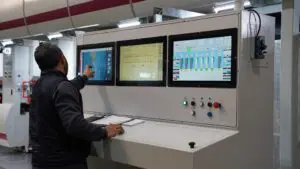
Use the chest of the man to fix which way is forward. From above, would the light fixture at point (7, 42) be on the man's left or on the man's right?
on the man's left

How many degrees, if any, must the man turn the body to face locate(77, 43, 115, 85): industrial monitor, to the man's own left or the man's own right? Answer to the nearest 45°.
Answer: approximately 45° to the man's own left

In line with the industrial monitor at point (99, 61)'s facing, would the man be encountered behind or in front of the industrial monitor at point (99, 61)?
in front

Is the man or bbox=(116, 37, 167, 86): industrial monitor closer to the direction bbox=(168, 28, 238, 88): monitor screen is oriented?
the man

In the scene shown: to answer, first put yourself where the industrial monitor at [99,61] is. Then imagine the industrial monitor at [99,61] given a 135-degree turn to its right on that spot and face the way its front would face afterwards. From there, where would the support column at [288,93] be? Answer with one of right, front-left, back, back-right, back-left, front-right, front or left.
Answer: right

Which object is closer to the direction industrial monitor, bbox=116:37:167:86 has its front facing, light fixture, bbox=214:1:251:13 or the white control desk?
the white control desk

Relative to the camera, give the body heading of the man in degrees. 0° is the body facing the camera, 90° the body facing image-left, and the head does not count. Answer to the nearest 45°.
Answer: approximately 225°

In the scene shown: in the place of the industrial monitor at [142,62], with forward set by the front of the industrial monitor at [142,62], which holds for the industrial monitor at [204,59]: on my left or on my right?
on my left

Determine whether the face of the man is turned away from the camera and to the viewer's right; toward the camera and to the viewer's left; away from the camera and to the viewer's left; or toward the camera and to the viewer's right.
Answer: away from the camera and to the viewer's right

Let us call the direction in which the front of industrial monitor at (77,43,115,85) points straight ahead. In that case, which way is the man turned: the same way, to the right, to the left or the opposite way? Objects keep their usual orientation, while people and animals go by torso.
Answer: the opposite way

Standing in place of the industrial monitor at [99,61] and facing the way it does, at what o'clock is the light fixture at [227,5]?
The light fixture is roughly at 8 o'clock from the industrial monitor.

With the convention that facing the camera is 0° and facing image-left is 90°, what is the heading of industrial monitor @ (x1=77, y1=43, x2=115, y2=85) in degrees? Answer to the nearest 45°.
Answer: approximately 45°

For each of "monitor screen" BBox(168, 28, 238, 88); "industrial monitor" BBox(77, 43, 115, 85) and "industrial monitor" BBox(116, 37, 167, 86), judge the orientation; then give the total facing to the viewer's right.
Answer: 0

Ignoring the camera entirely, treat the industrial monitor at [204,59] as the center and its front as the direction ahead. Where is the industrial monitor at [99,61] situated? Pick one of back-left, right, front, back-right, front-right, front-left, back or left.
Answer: right

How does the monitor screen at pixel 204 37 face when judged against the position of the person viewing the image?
facing the viewer and to the left of the viewer

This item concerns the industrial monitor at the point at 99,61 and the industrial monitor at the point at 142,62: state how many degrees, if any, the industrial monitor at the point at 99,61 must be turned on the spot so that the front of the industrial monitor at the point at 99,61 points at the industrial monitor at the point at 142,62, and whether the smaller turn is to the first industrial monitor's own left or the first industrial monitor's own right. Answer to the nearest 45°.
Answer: approximately 90° to the first industrial monitor's own left

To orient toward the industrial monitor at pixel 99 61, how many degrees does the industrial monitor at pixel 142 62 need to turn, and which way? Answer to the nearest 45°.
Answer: approximately 90° to its right

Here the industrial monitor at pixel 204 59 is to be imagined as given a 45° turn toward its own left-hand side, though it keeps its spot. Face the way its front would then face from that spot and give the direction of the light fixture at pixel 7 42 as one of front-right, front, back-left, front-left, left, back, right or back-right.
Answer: back-right
